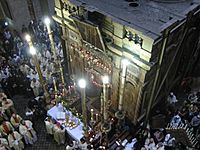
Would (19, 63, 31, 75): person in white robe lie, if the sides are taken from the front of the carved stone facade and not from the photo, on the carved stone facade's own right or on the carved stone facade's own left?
on the carved stone facade's own right

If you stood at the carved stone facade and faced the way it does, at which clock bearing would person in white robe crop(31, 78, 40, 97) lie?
The person in white robe is roughly at 2 o'clock from the carved stone facade.

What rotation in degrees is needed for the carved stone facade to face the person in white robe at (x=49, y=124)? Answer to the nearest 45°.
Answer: approximately 45° to its right

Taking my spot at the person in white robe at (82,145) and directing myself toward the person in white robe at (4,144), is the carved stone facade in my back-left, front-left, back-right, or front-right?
back-right

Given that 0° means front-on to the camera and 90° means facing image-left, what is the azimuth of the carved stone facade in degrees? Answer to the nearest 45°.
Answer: approximately 45°

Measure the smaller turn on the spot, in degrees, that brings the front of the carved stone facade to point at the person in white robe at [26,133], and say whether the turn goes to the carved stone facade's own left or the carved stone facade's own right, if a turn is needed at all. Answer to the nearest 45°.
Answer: approximately 45° to the carved stone facade's own right

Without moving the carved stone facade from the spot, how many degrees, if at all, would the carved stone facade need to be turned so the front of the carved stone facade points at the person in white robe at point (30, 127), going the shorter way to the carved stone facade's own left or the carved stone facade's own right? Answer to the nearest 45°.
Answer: approximately 45° to the carved stone facade's own right

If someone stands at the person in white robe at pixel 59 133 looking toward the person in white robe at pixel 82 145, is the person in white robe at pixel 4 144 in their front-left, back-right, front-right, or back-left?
back-right
